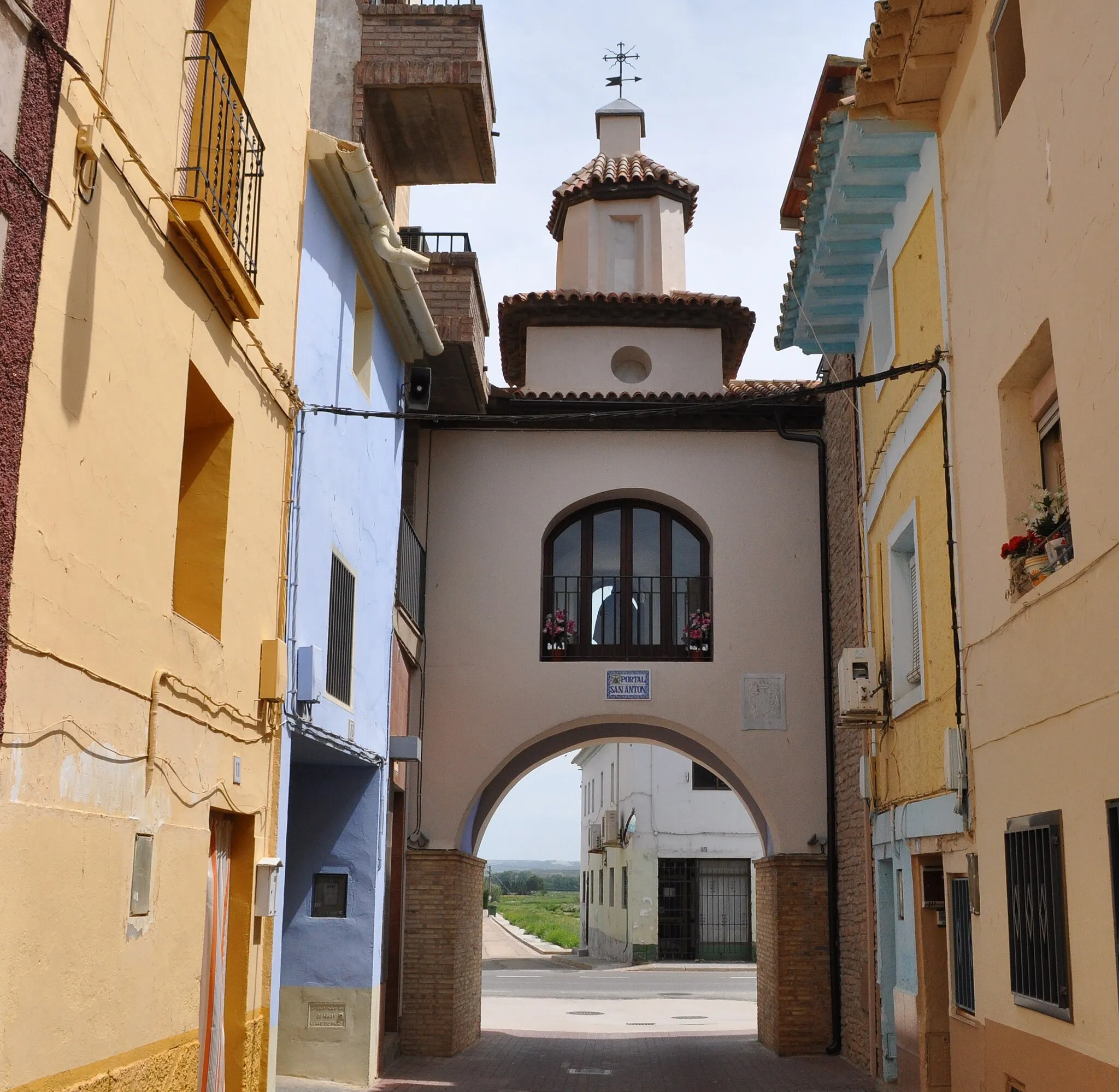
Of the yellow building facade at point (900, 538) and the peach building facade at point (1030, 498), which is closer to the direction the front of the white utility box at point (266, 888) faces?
the peach building facade

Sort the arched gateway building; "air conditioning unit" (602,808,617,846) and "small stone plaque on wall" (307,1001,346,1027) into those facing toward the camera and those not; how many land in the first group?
2

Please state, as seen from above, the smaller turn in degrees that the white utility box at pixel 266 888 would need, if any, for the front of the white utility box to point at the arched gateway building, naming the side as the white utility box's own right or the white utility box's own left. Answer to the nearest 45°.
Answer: approximately 90° to the white utility box's own left

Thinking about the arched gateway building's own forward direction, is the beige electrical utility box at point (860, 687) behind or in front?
in front

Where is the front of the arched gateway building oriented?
toward the camera

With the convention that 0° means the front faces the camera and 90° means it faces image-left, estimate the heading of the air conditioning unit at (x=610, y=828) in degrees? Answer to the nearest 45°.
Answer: approximately 90°

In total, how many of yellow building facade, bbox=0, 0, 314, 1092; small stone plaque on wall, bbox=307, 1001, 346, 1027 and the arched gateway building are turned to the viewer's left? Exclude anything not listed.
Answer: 0
